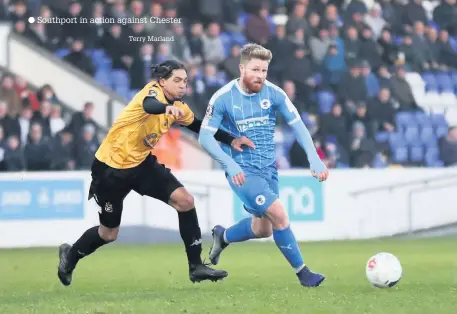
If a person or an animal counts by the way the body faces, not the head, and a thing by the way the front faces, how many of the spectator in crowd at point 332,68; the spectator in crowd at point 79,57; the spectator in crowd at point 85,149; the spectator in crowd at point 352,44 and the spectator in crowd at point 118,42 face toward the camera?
5

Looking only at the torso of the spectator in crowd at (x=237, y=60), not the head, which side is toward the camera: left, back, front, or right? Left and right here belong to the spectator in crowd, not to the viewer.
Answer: front

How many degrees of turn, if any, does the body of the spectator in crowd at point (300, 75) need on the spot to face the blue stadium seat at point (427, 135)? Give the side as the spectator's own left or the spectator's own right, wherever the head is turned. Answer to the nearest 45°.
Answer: approximately 90° to the spectator's own left

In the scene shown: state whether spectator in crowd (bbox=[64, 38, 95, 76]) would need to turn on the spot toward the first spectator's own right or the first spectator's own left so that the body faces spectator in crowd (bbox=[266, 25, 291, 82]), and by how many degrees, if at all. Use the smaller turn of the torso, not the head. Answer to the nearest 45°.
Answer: approximately 90° to the first spectator's own left

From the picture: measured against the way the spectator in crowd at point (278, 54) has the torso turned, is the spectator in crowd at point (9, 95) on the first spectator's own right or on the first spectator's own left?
on the first spectator's own right

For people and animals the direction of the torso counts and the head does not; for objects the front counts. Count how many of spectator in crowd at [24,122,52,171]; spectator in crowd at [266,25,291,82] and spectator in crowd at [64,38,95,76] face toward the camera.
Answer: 3

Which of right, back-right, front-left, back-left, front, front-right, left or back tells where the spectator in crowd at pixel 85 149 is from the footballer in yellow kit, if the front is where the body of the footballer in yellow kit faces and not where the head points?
back-left

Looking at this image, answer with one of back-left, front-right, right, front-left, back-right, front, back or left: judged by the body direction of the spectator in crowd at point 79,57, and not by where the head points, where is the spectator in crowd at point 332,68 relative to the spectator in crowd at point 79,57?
left

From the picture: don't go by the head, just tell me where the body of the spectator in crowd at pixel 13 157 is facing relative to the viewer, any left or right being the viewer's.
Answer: facing the viewer

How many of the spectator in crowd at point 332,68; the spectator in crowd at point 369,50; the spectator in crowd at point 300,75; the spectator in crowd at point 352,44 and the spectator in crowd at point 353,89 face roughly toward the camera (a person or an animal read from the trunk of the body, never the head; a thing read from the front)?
5

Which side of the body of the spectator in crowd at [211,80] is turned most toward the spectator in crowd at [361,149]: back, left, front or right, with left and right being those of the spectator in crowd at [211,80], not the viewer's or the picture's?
left

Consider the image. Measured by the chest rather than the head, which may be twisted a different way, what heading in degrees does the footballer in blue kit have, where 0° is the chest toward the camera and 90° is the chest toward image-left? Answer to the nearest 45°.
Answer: approximately 315°

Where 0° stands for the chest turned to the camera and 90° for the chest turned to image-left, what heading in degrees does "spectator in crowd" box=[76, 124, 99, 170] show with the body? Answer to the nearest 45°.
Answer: approximately 0°

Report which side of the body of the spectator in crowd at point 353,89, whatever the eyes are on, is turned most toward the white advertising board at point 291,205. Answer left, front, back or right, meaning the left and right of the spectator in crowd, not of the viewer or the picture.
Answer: front
